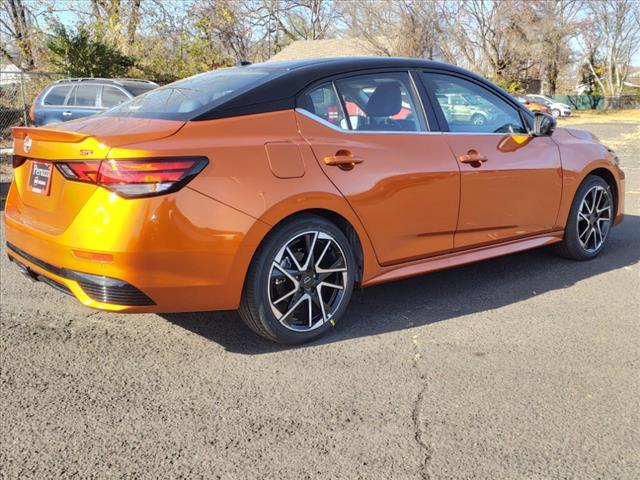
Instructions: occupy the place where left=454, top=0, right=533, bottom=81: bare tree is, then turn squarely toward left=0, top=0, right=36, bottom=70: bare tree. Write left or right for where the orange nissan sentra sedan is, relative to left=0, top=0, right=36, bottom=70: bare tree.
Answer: left

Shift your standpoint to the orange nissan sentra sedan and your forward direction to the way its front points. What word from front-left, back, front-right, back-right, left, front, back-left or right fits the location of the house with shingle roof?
front-left

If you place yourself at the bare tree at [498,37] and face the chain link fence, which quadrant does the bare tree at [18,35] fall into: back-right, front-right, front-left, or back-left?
front-right

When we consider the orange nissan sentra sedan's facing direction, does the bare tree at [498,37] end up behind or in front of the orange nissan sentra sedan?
in front

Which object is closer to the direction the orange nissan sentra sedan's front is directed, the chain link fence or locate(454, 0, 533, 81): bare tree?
the bare tree

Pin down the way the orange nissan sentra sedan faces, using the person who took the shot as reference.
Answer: facing away from the viewer and to the right of the viewer

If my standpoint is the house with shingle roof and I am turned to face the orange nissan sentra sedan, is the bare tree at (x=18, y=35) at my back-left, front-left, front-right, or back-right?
front-right

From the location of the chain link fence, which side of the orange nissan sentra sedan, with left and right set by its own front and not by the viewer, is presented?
left

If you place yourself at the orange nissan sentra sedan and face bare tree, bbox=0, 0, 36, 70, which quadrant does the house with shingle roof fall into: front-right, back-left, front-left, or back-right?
front-right
